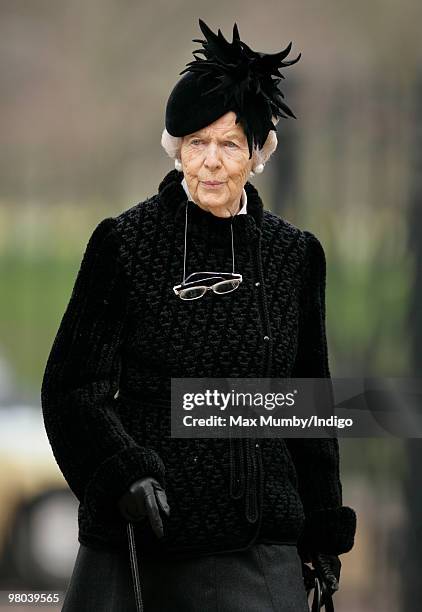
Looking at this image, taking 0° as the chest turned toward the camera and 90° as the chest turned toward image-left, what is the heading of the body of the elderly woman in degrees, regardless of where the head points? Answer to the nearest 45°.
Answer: approximately 0°
